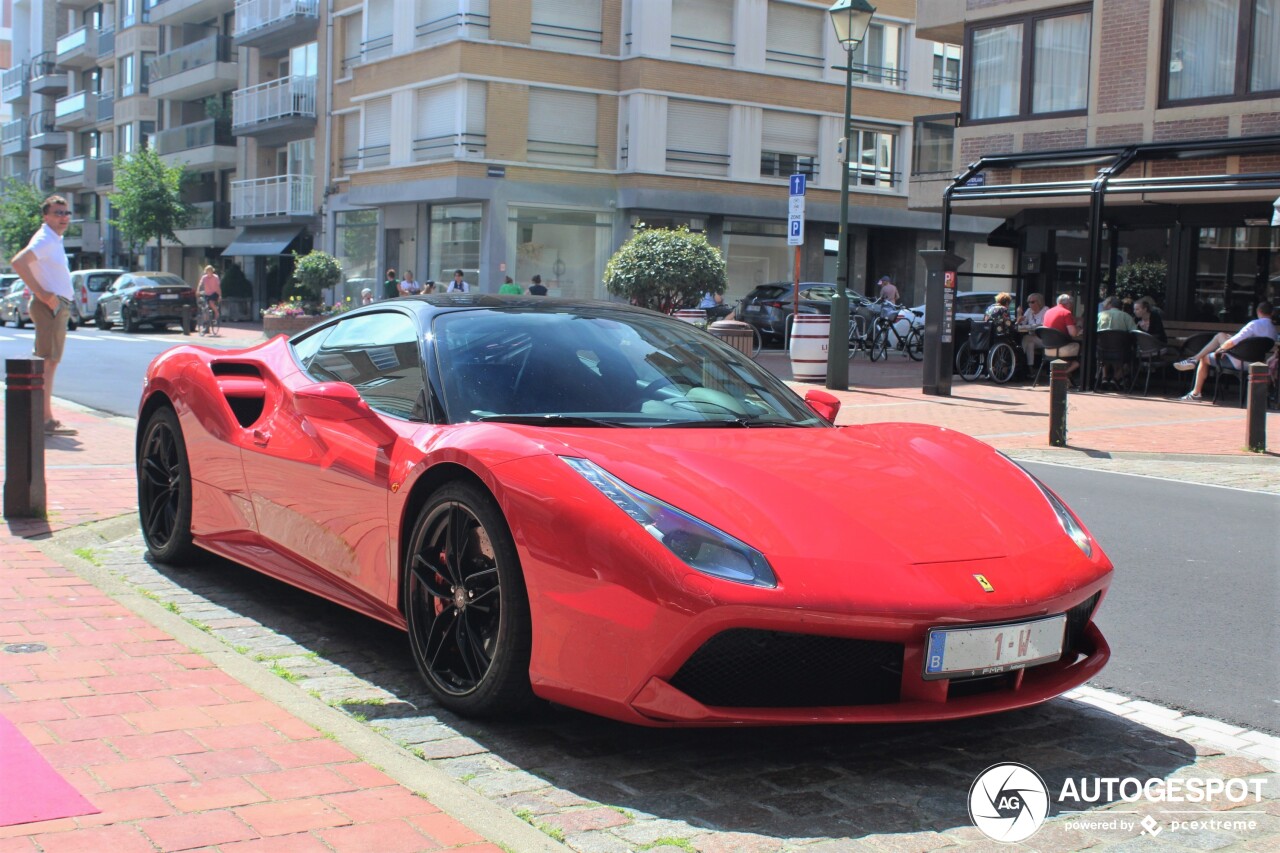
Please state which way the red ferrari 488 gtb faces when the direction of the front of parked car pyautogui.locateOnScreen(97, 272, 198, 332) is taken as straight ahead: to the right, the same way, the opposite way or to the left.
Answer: the opposite way

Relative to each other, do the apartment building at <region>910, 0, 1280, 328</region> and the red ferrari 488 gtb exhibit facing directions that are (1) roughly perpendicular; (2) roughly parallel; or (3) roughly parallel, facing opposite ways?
roughly perpendicular

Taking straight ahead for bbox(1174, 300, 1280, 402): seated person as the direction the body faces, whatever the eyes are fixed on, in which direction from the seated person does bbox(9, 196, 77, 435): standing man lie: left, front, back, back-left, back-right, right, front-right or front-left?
front-left

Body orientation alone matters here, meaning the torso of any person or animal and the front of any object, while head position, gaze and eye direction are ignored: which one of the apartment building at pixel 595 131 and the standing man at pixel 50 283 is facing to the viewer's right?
the standing man

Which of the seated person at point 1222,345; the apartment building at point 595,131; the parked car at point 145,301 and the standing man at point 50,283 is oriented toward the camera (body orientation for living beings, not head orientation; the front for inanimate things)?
the apartment building

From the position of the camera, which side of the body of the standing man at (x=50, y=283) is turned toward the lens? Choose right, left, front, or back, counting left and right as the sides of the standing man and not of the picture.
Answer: right

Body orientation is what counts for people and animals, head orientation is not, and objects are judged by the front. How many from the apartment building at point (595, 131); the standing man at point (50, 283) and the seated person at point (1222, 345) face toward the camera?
1

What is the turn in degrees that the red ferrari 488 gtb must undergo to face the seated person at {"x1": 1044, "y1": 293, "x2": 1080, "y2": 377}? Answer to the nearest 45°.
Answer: approximately 135° to its left

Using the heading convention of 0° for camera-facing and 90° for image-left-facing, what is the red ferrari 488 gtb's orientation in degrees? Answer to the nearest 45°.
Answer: approximately 315°

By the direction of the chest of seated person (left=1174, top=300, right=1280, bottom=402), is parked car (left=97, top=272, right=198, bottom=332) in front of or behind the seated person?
in front
